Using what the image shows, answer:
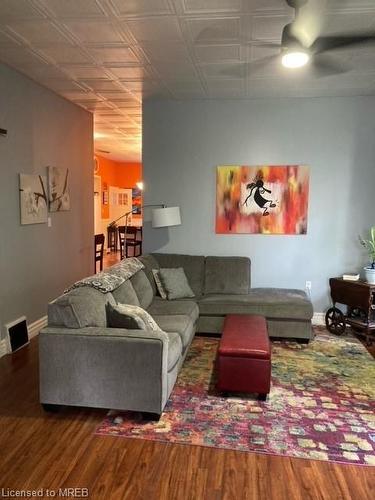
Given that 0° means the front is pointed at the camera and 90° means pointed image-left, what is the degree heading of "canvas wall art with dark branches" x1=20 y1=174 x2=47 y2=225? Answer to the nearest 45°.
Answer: approximately 315°

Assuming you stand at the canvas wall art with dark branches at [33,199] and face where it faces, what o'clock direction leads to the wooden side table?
The wooden side table is roughly at 11 o'clock from the canvas wall art with dark branches.

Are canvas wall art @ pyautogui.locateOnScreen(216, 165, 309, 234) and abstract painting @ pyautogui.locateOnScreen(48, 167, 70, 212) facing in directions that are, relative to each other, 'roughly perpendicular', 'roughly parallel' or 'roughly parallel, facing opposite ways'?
roughly perpendicular

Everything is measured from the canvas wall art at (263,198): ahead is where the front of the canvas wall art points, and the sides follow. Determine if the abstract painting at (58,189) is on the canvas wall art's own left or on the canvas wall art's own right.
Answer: on the canvas wall art's own right

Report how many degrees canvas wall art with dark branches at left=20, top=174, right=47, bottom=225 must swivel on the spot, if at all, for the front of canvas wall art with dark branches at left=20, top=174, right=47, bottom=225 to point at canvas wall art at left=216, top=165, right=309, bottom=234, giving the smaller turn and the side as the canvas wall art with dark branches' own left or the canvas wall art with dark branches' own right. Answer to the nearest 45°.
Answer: approximately 45° to the canvas wall art with dark branches' own left

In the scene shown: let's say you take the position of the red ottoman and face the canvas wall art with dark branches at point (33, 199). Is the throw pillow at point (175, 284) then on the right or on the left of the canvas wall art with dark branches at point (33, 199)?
right

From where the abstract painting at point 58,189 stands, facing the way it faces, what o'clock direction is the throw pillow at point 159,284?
The throw pillow is roughly at 12 o'clock from the abstract painting.

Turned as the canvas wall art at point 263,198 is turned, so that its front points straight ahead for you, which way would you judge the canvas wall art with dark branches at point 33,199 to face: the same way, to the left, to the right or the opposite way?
to the left
